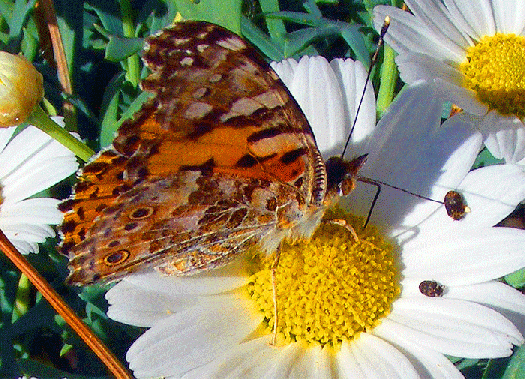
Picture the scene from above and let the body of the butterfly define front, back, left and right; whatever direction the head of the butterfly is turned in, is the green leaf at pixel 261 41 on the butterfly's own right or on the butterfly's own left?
on the butterfly's own left

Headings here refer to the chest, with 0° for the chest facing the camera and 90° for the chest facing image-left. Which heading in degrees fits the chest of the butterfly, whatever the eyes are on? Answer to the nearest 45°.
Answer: approximately 270°

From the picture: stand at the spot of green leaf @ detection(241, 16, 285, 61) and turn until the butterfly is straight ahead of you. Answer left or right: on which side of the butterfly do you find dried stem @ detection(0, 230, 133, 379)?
right

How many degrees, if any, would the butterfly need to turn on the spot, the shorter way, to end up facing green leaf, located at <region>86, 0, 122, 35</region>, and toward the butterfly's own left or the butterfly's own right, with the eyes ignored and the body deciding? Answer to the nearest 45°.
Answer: approximately 90° to the butterfly's own left

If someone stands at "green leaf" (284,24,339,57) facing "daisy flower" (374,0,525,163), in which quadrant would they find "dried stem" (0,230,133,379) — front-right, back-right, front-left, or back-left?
back-right
